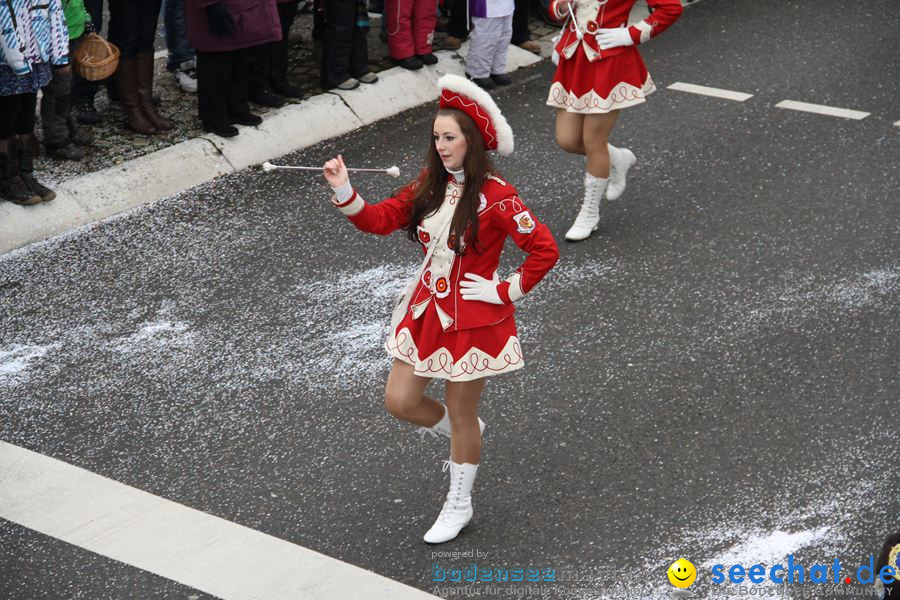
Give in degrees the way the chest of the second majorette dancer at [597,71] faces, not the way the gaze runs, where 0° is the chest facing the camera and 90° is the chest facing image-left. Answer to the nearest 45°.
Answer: approximately 45°

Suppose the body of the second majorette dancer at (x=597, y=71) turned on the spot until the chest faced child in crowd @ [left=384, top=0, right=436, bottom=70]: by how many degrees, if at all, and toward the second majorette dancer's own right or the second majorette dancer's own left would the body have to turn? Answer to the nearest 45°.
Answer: approximately 90° to the second majorette dancer's own right

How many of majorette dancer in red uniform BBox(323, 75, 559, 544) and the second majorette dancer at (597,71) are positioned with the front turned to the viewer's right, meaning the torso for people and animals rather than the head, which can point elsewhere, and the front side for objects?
0

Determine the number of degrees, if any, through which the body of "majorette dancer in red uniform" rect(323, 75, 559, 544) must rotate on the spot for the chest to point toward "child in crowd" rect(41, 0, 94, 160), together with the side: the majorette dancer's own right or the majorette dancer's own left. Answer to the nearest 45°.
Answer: approximately 90° to the majorette dancer's own right

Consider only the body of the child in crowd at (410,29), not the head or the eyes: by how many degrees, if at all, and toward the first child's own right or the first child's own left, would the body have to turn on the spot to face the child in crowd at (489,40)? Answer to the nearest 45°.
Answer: approximately 45° to the first child's own left

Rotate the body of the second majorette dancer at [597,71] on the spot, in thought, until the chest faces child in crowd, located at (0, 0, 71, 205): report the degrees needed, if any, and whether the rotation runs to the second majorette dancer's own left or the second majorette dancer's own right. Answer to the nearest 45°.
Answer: approximately 45° to the second majorette dancer's own right

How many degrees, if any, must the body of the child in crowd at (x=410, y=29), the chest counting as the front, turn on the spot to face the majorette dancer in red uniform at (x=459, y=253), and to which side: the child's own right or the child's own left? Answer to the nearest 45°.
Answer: approximately 45° to the child's own right

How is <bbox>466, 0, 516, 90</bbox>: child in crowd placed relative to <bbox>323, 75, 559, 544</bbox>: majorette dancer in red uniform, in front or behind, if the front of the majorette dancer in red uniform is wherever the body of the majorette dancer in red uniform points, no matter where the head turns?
behind

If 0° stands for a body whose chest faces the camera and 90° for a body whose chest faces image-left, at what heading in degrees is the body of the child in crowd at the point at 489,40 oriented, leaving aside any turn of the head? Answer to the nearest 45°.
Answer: approximately 315°

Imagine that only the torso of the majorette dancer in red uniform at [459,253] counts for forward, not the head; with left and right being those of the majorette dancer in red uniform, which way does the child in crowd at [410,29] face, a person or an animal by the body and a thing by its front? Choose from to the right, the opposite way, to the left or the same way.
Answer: to the left

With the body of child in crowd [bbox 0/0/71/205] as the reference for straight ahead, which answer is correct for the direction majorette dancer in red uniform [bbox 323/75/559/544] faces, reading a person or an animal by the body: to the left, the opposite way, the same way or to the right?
to the right
